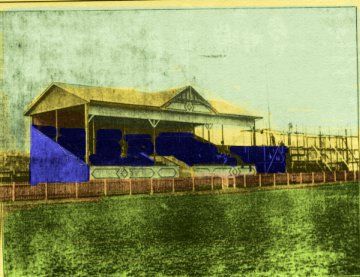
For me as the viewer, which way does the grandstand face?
facing the viewer and to the right of the viewer
